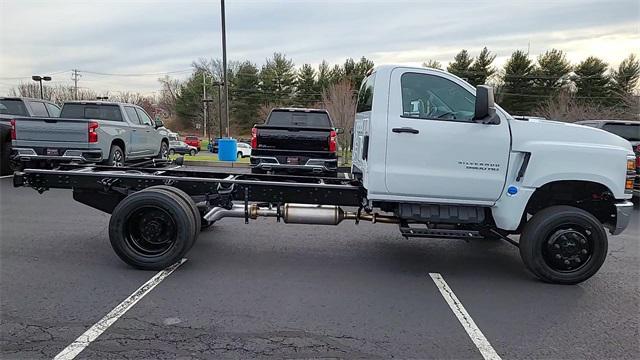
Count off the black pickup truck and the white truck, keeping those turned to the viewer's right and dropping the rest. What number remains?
1

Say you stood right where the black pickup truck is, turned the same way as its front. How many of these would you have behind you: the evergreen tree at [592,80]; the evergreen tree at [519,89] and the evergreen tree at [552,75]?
0

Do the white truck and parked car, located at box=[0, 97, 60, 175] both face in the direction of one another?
no

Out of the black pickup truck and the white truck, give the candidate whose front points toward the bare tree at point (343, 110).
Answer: the black pickup truck

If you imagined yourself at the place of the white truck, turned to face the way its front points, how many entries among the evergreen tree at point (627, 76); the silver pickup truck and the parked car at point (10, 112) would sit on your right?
0

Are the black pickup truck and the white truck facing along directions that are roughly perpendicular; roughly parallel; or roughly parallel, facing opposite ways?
roughly perpendicular

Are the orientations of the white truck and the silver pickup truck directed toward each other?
no

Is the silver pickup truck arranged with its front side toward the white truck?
no

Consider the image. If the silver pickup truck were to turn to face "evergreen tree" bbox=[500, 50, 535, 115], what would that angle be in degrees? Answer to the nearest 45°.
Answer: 0° — it already faces it

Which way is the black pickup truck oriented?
away from the camera

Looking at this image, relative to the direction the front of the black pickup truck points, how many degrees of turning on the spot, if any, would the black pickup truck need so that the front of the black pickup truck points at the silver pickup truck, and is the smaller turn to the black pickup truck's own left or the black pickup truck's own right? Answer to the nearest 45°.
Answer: approximately 90° to the black pickup truck's own left

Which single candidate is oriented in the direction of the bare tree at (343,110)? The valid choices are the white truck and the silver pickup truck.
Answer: the silver pickup truck

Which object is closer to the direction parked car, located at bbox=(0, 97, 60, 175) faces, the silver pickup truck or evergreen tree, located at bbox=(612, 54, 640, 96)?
the evergreen tree

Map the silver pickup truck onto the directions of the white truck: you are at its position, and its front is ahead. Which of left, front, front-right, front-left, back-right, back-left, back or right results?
back-left

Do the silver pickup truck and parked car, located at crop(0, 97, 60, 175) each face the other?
no

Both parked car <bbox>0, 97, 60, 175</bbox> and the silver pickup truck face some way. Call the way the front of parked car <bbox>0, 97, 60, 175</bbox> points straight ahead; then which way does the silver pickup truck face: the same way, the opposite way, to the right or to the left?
the same way

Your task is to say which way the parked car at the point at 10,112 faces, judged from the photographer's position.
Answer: facing away from the viewer and to the right of the viewer

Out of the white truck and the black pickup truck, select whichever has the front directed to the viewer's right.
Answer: the white truck

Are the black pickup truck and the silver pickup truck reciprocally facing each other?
no

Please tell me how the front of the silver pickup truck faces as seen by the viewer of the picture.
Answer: facing away from the viewer and to the right of the viewer

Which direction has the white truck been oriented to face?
to the viewer's right

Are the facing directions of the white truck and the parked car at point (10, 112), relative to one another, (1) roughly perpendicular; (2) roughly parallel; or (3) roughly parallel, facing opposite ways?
roughly perpendicular

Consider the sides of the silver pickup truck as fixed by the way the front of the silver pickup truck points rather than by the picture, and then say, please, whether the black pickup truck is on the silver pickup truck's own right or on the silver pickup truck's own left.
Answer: on the silver pickup truck's own right

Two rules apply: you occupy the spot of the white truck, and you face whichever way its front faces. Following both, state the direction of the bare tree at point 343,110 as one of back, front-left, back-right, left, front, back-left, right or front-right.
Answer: left
